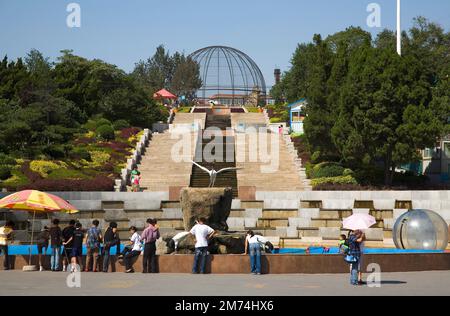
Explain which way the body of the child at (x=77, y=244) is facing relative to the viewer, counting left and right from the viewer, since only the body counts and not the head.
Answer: facing away from the viewer

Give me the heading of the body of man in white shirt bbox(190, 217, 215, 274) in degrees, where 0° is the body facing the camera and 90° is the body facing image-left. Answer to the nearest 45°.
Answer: approximately 180°

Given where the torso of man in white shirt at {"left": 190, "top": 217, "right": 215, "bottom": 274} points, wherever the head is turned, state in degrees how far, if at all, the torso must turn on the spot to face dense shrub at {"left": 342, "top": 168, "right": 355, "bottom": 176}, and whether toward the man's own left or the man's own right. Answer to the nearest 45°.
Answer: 0° — they already face it

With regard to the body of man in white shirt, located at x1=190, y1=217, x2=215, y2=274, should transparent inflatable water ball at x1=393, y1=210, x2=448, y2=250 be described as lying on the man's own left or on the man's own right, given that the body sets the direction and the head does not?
on the man's own right

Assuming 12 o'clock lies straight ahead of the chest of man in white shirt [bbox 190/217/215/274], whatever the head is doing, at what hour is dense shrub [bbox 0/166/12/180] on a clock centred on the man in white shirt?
The dense shrub is roughly at 11 o'clock from the man in white shirt.

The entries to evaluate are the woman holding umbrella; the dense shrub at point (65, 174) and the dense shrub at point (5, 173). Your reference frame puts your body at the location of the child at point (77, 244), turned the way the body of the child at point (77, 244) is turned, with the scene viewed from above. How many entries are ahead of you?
2

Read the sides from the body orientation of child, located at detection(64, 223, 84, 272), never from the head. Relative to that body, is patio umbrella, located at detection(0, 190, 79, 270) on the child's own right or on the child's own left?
on the child's own left

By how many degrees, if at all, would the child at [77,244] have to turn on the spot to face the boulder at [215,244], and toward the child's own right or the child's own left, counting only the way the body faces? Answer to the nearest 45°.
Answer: approximately 90° to the child's own right

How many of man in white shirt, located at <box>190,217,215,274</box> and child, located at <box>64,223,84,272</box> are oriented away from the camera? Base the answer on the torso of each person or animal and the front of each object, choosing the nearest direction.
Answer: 2
